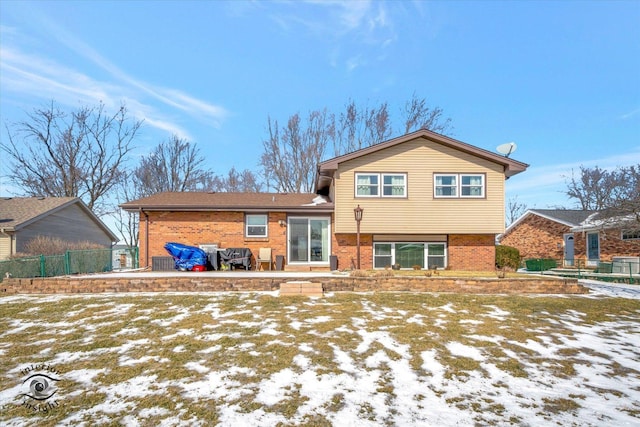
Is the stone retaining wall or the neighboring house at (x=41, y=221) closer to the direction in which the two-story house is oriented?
the neighboring house

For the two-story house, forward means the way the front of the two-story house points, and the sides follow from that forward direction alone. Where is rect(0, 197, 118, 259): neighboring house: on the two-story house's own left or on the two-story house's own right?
on the two-story house's own left

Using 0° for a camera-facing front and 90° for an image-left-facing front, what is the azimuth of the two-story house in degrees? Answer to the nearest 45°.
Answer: approximately 180°

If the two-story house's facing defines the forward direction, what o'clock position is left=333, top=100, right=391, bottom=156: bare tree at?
The bare tree is roughly at 12 o'clock from the two-story house.

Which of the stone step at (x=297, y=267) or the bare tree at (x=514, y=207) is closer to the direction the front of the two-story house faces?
the bare tree
